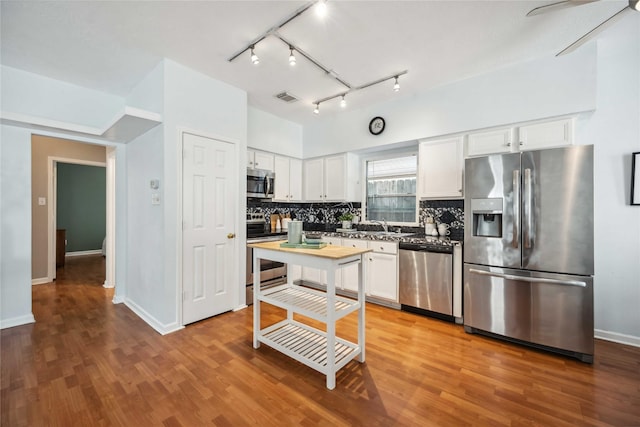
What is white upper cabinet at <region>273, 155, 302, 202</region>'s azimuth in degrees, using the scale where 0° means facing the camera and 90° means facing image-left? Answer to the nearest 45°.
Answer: approximately 315°

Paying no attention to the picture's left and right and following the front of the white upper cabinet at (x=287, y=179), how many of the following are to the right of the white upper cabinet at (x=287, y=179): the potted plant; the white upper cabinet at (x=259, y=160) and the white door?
2

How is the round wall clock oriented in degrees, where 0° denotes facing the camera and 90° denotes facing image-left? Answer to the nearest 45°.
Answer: approximately 45°

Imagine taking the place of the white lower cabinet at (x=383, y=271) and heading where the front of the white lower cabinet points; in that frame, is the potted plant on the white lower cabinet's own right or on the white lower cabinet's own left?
on the white lower cabinet's own right

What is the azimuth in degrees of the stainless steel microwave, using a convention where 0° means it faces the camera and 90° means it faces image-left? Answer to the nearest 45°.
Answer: approximately 315°

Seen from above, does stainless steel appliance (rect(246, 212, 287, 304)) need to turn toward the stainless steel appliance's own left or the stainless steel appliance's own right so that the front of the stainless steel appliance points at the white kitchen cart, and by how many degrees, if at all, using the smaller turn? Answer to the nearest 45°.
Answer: approximately 45° to the stainless steel appliance's own right
